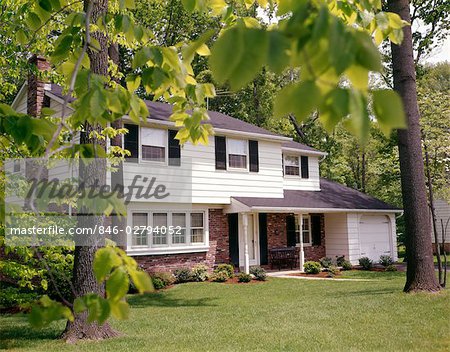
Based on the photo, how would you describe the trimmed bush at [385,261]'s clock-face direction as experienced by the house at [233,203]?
The trimmed bush is roughly at 10 o'clock from the house.

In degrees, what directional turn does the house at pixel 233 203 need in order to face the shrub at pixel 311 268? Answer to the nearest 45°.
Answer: approximately 45° to its left

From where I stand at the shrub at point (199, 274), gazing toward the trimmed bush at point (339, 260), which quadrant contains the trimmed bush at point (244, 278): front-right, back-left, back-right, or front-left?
front-right

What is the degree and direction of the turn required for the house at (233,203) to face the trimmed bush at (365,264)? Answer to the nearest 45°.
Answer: approximately 45° to its left

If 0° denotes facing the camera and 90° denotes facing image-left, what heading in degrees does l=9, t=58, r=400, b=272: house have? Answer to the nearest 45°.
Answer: approximately 315°

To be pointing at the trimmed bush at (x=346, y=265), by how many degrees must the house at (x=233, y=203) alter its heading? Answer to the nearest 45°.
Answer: approximately 45° to its left

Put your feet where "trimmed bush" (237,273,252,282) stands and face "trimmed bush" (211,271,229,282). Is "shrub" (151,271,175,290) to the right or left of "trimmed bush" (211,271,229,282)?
left

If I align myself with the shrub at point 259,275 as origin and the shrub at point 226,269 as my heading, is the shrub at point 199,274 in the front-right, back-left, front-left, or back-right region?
front-left

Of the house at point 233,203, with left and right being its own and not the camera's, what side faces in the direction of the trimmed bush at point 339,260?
left
